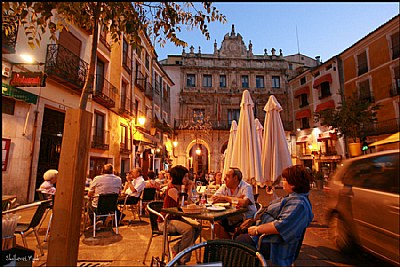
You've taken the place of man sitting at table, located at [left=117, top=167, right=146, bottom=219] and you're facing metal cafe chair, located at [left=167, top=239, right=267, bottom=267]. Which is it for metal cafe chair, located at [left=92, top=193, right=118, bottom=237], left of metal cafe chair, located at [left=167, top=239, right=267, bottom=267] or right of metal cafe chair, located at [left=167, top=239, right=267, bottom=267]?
right

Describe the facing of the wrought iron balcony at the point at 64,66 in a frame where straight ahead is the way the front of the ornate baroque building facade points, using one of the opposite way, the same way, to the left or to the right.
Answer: to the left

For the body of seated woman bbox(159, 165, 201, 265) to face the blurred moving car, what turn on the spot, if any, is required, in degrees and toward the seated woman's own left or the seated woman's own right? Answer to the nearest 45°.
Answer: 0° — they already face it

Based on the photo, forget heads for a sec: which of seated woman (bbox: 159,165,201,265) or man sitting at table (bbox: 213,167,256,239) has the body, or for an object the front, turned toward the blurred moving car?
the seated woman

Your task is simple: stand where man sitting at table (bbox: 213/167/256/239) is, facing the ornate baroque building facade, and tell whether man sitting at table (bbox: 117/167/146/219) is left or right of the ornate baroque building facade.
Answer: left

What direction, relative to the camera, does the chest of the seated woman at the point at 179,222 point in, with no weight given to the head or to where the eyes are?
to the viewer's right

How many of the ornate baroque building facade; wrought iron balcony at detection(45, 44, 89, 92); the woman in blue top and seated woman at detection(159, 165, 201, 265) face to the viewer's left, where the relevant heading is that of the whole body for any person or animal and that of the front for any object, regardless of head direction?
1

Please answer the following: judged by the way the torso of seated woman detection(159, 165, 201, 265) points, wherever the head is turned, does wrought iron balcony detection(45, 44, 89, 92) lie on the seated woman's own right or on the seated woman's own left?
on the seated woman's own left

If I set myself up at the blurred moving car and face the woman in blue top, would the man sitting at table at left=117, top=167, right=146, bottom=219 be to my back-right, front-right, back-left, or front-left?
front-right

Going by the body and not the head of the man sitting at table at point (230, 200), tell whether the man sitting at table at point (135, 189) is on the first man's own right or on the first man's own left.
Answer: on the first man's own right

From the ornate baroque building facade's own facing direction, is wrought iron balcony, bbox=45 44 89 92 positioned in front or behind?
in front

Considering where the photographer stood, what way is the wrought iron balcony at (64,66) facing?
facing the viewer and to the right of the viewer

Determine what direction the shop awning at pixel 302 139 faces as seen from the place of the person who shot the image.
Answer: facing the viewer and to the left of the viewer

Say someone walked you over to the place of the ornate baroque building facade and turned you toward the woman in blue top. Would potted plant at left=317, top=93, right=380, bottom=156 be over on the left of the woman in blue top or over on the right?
left

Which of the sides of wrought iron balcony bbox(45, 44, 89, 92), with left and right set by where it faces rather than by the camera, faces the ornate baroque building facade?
left

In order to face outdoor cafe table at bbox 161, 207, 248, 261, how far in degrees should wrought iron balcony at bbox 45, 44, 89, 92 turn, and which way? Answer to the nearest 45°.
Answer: approximately 45° to its right

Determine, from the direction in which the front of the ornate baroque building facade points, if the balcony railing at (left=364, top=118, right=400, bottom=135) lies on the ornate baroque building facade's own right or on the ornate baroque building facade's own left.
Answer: on the ornate baroque building facade's own left

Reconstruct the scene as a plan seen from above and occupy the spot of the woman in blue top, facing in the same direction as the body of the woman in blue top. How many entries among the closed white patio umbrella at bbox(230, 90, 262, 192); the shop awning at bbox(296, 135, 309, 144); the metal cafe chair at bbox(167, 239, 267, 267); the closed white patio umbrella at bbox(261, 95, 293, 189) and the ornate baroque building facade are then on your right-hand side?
4

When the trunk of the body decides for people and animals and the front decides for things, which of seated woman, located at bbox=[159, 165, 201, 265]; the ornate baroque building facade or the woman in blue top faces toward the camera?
the ornate baroque building facade

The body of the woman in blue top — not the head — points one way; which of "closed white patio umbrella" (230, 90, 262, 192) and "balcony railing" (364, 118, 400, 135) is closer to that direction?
the closed white patio umbrella

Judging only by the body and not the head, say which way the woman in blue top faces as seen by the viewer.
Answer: to the viewer's left
